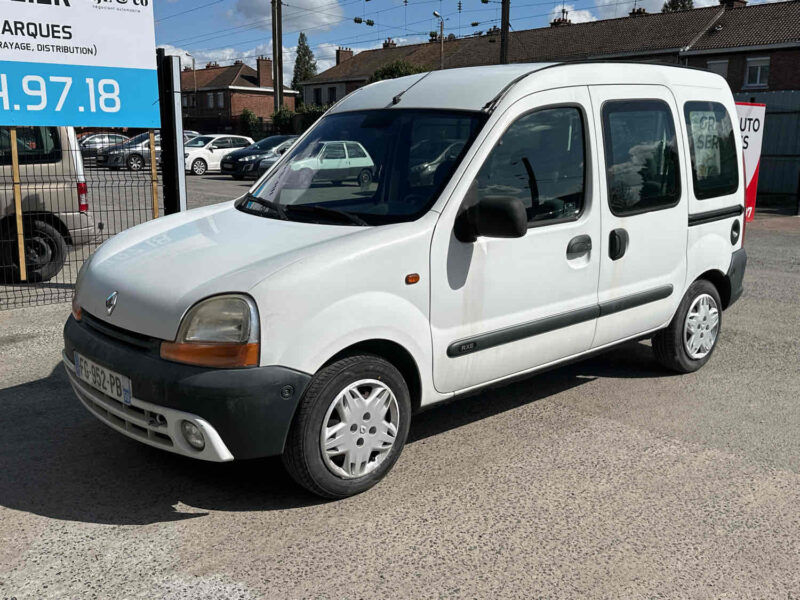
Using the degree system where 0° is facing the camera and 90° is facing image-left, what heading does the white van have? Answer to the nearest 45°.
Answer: approximately 45°

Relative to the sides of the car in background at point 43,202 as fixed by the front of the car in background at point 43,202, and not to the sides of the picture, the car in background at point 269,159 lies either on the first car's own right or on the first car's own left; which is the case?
on the first car's own right

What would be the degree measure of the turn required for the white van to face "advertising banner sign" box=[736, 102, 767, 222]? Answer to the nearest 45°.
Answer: approximately 180°

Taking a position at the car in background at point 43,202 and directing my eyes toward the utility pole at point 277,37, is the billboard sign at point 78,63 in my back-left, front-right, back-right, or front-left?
back-right

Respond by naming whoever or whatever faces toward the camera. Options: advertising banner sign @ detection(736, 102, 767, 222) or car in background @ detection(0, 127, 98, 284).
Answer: the advertising banner sign

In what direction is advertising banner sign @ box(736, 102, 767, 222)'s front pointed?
toward the camera

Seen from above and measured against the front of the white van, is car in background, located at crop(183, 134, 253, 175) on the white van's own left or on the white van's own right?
on the white van's own right

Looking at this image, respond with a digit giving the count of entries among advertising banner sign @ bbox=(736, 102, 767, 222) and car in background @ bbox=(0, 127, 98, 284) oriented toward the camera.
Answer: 1

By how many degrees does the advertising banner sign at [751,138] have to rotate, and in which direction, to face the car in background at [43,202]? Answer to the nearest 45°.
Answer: approximately 45° to its right

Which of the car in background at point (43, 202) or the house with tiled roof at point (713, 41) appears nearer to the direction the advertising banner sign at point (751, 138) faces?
the car in background

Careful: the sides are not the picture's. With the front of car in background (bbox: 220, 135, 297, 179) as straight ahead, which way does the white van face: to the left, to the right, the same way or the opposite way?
the same way

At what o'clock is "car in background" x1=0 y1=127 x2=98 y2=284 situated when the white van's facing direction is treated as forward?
The car in background is roughly at 3 o'clock from the white van.

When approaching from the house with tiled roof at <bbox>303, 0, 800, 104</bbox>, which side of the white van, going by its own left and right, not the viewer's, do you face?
back

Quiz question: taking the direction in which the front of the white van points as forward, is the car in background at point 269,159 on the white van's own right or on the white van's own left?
on the white van's own right

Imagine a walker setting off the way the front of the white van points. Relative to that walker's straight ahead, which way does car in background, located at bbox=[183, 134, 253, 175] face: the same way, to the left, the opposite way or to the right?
the same way

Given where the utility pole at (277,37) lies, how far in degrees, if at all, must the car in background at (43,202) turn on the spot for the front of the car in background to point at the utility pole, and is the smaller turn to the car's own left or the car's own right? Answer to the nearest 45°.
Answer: approximately 90° to the car's own right

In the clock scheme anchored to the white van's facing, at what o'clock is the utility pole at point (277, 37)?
The utility pole is roughly at 4 o'clock from the white van.
